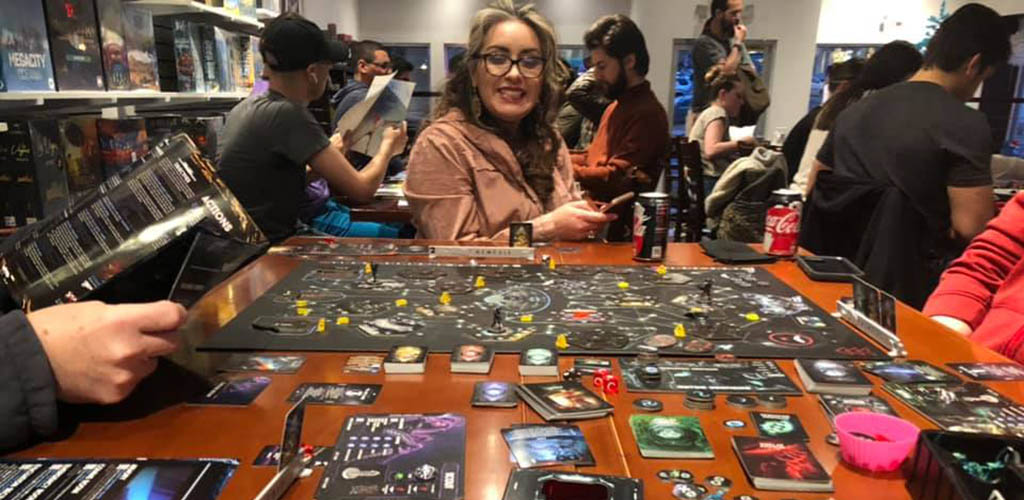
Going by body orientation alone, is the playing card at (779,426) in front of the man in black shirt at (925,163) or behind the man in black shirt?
behind

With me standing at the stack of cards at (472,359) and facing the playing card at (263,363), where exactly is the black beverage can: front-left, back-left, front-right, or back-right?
back-right

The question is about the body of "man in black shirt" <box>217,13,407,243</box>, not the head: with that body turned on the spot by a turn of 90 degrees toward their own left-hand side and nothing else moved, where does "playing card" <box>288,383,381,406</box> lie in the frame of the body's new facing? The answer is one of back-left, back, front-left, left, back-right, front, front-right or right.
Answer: back-left

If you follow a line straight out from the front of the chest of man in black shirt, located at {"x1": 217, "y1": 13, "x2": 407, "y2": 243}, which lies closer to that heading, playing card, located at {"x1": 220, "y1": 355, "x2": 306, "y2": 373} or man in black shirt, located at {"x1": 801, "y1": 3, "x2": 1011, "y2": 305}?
the man in black shirt

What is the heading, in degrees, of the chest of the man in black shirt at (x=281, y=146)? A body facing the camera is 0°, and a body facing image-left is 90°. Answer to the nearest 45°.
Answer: approximately 225°
